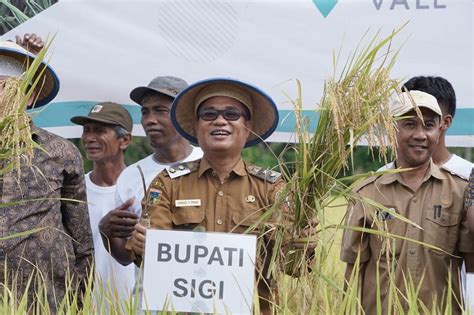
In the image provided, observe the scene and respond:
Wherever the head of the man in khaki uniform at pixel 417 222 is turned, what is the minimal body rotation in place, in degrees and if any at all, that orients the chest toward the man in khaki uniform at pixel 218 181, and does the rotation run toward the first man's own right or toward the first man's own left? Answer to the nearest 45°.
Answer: approximately 45° to the first man's own right

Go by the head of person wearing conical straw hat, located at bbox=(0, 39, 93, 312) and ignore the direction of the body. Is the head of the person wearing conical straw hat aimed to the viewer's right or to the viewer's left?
to the viewer's right

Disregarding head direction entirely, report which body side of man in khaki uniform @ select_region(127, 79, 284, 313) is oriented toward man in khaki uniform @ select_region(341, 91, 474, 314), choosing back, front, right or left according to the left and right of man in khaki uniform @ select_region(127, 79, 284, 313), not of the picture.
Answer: left

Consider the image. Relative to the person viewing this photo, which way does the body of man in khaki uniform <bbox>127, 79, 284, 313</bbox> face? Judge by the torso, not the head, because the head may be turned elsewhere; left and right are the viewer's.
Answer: facing the viewer

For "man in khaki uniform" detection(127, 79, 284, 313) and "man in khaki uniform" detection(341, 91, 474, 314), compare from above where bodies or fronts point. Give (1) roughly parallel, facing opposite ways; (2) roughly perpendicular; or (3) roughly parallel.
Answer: roughly parallel

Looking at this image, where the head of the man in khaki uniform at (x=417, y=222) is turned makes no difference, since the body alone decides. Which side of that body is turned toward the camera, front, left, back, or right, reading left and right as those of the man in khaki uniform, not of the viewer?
front

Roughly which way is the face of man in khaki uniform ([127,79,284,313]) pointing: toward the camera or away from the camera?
toward the camera

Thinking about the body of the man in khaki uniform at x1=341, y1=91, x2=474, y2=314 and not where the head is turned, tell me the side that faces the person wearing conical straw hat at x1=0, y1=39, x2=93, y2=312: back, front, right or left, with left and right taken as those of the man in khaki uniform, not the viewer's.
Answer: right

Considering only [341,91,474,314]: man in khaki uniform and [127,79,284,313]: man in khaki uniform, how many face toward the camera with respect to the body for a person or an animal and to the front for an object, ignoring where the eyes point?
2
